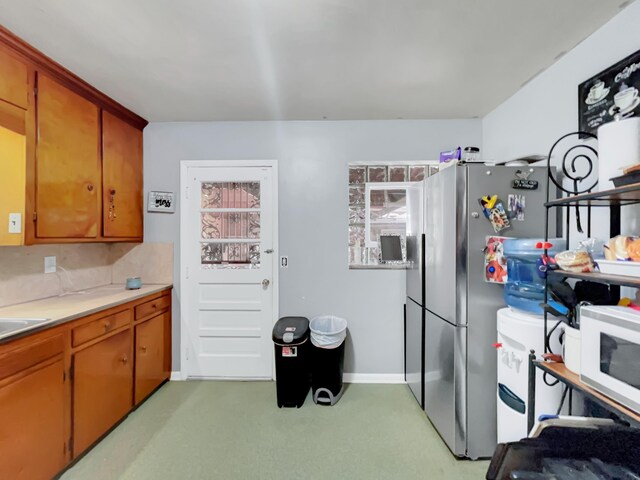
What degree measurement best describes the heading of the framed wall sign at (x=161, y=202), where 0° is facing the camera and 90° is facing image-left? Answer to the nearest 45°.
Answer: approximately 0°

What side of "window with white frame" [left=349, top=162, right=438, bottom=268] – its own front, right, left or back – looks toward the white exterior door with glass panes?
right

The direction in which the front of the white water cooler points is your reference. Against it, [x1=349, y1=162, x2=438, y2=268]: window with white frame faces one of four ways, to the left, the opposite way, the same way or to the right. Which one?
to the left

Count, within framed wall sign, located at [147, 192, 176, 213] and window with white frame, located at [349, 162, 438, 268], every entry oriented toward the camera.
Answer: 2

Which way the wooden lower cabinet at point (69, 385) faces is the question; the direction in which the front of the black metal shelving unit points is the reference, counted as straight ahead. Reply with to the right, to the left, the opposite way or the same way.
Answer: the opposite way
